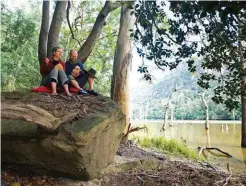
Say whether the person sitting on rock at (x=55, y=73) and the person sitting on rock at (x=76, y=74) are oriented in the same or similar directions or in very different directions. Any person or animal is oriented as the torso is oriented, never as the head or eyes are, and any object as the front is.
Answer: same or similar directions

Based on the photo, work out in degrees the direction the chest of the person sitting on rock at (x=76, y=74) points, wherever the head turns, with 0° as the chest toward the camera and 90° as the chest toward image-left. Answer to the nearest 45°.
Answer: approximately 315°

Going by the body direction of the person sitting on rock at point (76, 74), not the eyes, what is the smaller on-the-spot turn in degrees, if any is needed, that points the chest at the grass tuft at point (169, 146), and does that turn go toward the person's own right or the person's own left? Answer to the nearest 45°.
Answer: approximately 90° to the person's own left

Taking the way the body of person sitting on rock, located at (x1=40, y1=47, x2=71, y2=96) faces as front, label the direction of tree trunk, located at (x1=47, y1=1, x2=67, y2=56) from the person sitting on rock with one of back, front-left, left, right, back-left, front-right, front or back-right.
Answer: back-left

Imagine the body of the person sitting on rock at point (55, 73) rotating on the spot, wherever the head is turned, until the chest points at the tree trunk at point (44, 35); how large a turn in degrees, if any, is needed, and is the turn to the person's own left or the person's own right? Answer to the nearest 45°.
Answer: approximately 135° to the person's own left

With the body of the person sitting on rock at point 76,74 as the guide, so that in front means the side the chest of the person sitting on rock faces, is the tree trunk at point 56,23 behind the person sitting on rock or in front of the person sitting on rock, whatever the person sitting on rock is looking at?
behind

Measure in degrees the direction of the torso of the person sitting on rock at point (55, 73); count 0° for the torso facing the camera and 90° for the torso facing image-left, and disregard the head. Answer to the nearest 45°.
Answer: approximately 315°

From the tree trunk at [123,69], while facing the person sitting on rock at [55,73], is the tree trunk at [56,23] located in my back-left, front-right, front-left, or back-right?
front-right

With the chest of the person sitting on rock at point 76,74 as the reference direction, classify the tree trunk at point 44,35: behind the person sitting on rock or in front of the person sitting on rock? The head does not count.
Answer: behind

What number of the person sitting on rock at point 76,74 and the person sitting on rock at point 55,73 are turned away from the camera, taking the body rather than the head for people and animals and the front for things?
0
